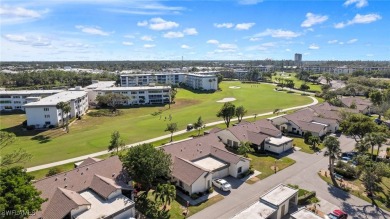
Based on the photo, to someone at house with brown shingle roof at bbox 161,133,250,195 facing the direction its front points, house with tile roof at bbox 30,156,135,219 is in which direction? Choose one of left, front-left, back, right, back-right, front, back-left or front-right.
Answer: right

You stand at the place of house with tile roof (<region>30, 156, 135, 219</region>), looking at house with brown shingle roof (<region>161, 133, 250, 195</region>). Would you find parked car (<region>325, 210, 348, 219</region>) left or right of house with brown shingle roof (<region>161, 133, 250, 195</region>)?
right

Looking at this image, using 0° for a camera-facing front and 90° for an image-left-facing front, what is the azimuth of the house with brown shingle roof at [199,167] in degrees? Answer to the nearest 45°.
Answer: approximately 315°

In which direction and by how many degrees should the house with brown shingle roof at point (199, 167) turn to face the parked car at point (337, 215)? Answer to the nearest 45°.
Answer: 0° — it already faces it

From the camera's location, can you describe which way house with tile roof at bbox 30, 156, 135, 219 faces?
facing the viewer and to the right of the viewer

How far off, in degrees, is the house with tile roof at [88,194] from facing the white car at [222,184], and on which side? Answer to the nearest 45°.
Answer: approximately 45° to its left

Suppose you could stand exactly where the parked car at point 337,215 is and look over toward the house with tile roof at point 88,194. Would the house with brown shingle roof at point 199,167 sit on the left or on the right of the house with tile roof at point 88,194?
right

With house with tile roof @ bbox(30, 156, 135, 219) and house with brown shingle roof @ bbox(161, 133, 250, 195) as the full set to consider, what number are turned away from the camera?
0

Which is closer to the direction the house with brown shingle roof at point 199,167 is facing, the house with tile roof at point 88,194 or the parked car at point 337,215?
the parked car
